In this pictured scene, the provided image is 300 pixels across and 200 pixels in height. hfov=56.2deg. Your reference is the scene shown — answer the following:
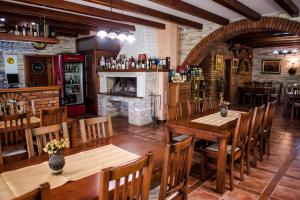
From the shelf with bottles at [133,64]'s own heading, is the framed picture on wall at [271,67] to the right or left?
on its left

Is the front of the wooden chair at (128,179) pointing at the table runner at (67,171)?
yes

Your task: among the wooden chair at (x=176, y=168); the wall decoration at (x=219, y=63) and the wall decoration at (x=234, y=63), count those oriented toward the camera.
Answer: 2

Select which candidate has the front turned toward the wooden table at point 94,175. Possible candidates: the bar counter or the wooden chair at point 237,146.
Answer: the bar counter

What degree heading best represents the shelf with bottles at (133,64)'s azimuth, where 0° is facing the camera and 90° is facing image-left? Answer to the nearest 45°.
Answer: approximately 0°

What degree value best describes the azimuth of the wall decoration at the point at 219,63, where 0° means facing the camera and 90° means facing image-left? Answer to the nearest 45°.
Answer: approximately 0°

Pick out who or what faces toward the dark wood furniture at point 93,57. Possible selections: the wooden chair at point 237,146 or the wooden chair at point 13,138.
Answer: the wooden chair at point 237,146

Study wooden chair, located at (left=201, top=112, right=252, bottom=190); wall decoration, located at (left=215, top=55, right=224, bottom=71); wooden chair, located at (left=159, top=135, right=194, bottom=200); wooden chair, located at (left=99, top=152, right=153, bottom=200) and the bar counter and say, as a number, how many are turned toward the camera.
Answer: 2

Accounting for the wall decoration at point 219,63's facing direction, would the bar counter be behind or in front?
in front

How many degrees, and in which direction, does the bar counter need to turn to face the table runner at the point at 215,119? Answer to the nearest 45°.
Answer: approximately 45° to its left

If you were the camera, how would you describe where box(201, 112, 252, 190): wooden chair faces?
facing away from the viewer and to the left of the viewer

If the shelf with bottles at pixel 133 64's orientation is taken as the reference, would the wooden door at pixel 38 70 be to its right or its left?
on its right

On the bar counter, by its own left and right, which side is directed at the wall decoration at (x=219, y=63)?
left

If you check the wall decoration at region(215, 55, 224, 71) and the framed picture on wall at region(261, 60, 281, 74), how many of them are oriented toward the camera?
2

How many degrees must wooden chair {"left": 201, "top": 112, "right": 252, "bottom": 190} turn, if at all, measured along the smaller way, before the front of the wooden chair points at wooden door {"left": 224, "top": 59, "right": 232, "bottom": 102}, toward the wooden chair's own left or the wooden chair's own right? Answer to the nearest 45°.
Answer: approximately 45° to the wooden chair's own right
